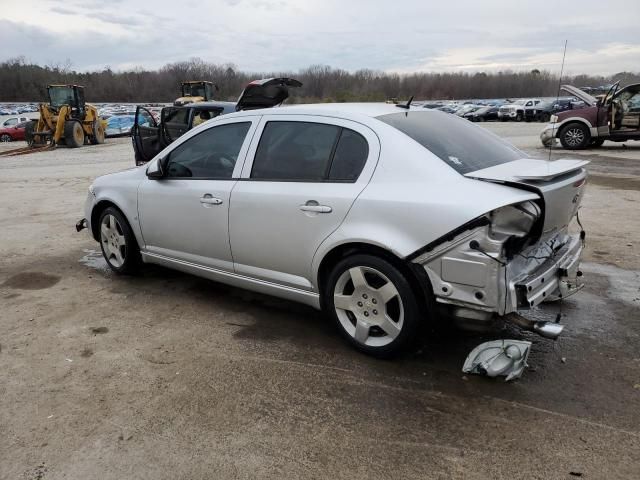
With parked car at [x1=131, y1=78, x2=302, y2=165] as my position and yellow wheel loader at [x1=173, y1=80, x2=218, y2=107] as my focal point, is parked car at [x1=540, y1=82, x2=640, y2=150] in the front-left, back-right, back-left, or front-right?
front-right

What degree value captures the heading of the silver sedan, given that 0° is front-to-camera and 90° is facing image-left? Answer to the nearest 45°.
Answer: approximately 135°

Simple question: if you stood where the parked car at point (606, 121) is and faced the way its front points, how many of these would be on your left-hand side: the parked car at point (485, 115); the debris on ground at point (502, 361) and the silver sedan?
2

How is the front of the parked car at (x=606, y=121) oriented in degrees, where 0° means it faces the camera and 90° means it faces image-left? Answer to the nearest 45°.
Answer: approximately 90°

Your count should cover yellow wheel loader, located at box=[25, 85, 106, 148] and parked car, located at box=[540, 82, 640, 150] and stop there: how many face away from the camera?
0

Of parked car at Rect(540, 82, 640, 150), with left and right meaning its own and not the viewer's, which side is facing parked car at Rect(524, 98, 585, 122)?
right

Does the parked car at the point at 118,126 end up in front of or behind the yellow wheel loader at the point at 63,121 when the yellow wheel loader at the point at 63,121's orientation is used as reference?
behind

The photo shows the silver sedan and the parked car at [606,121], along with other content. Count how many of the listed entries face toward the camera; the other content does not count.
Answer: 0

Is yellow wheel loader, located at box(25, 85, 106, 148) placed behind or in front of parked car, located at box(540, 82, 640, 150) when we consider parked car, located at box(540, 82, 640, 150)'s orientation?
in front

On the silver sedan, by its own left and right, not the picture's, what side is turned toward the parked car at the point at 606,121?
right

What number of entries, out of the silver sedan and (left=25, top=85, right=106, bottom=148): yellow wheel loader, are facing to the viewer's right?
0

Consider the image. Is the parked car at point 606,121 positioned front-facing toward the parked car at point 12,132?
yes

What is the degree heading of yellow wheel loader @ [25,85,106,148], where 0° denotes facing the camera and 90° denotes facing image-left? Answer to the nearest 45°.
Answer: approximately 45°

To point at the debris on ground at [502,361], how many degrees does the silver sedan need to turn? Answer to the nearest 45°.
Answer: approximately 180°
